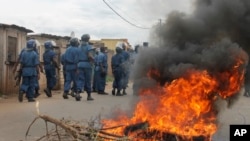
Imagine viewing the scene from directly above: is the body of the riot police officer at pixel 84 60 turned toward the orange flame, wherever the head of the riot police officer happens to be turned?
no

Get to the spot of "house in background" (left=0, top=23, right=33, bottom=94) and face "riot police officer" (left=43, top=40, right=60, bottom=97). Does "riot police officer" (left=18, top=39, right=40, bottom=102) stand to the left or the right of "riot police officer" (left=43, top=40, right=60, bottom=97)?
right

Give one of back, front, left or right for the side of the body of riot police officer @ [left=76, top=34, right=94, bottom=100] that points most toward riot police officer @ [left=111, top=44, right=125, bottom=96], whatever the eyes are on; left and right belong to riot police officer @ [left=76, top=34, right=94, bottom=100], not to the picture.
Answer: front

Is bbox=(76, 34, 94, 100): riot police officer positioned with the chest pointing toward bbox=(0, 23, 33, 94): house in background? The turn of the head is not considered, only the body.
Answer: no

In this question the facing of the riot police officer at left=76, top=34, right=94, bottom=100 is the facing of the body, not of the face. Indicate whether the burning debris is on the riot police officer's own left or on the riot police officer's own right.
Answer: on the riot police officer's own right

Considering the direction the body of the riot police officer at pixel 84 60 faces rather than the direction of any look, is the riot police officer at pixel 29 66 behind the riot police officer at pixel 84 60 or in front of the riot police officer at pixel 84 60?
behind

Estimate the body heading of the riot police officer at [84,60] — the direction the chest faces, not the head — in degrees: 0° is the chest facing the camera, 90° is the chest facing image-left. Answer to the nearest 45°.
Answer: approximately 225°
